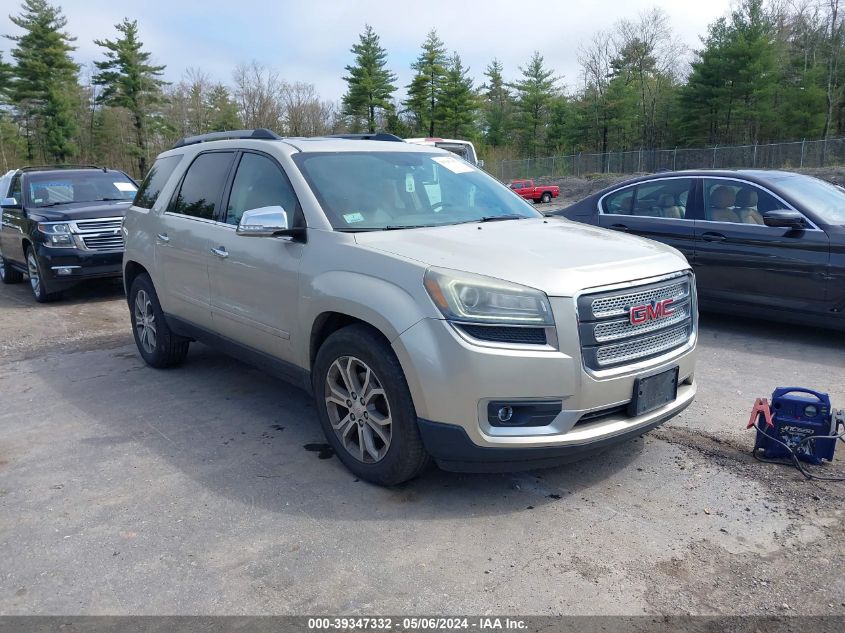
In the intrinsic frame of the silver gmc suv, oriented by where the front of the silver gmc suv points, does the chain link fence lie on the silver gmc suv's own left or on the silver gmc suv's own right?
on the silver gmc suv's own left

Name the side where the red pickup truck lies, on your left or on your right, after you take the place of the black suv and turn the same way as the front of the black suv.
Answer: on your left

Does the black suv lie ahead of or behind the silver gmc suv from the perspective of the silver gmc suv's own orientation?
behind

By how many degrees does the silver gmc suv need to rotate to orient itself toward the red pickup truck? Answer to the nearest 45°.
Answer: approximately 135° to its left

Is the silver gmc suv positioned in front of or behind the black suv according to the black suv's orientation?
in front

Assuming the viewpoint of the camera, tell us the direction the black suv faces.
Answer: facing the viewer and to the right of the viewer

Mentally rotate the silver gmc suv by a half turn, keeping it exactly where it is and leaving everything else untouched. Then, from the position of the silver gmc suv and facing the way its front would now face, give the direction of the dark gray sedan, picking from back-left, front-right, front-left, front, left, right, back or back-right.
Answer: right

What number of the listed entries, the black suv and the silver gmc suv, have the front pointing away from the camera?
0

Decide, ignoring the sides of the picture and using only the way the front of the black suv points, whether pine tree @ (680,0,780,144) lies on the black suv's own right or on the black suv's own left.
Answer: on the black suv's own left

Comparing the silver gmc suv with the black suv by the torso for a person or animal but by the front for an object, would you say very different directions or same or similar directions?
same or similar directions
